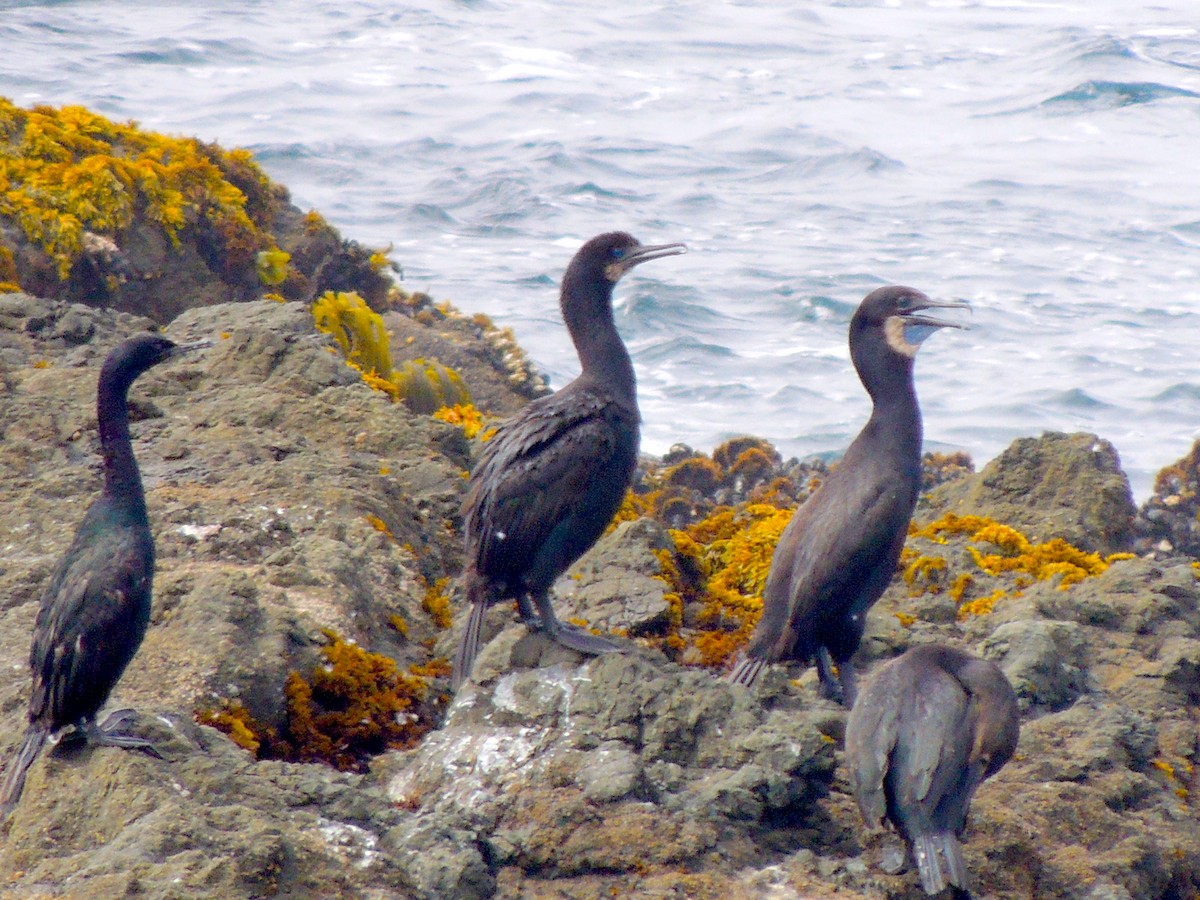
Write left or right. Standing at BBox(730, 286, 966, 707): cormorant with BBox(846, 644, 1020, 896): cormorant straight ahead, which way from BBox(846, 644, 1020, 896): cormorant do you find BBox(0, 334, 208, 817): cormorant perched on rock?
right

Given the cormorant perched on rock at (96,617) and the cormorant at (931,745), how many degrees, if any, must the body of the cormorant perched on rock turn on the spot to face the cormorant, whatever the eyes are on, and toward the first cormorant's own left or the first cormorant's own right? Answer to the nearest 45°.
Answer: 0° — it already faces it

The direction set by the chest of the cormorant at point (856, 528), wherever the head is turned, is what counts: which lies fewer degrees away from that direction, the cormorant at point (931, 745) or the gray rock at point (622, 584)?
the cormorant

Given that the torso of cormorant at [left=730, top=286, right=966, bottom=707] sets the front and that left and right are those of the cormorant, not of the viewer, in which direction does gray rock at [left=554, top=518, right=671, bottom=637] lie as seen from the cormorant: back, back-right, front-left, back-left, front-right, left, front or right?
back

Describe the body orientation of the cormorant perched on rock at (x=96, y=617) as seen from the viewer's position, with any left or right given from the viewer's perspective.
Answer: facing to the right of the viewer

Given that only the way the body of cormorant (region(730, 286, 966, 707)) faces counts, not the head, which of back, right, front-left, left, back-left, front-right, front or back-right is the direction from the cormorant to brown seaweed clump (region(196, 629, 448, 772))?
back-right

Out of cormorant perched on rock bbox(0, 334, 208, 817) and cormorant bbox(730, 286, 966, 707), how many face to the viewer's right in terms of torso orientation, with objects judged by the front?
2

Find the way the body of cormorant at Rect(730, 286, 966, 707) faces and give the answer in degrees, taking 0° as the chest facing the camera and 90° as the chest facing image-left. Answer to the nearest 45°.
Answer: approximately 270°
